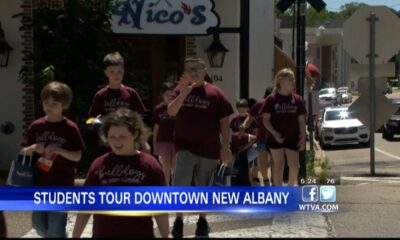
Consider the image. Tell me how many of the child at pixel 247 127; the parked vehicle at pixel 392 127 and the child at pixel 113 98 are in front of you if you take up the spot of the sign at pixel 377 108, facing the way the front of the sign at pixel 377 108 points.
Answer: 1

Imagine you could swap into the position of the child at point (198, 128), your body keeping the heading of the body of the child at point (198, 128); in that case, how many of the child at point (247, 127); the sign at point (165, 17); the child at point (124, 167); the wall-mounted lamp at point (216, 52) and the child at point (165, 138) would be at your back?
4

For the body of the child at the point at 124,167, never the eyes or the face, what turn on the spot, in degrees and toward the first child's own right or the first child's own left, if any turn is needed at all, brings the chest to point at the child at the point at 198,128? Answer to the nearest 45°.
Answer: approximately 180°

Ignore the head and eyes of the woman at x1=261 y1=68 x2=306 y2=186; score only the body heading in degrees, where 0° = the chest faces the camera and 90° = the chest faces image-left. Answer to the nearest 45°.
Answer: approximately 0°

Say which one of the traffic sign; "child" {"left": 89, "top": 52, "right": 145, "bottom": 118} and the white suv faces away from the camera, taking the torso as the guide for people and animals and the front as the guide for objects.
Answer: the traffic sign

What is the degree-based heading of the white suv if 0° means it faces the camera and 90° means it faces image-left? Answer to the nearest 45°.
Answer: approximately 0°

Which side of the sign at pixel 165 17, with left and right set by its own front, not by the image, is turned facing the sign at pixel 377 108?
left

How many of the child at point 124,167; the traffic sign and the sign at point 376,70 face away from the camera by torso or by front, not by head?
2

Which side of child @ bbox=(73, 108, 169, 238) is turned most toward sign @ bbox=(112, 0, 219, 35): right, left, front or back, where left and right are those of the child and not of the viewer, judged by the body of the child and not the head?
back

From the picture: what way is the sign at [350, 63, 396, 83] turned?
away from the camera

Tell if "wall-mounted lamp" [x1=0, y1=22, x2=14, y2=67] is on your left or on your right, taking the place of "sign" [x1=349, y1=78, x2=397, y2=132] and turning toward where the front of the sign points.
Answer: on your left

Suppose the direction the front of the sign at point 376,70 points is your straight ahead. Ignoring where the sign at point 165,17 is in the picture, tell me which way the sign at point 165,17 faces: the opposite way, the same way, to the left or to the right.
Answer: the opposite way
